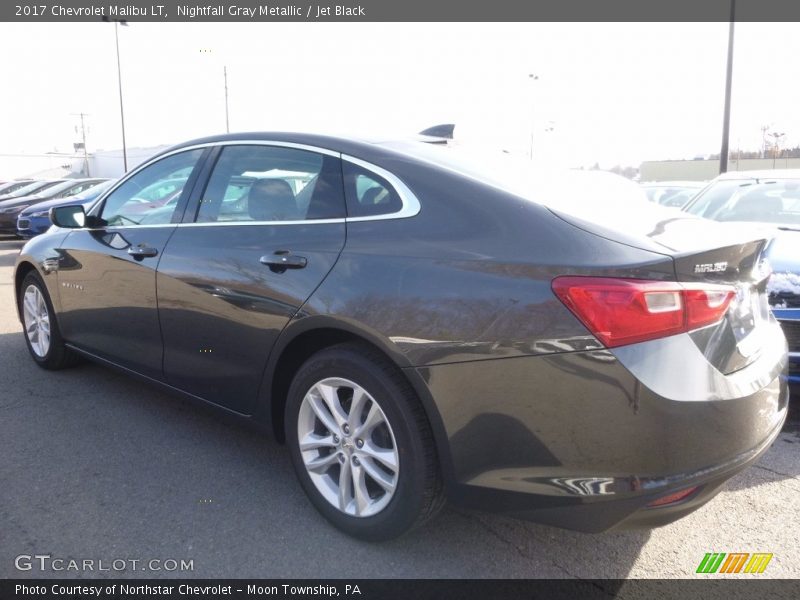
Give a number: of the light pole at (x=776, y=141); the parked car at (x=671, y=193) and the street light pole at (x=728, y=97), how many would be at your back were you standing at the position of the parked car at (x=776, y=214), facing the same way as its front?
3

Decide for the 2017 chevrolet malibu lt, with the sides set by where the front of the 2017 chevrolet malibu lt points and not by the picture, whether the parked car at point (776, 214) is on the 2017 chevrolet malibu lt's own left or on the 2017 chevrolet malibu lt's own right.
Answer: on the 2017 chevrolet malibu lt's own right

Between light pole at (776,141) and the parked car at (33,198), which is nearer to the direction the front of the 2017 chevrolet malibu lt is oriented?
the parked car

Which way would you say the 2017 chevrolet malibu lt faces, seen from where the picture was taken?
facing away from the viewer and to the left of the viewer

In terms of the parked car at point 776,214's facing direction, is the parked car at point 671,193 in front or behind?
behind

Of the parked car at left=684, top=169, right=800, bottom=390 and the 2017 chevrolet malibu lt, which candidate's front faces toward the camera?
the parked car

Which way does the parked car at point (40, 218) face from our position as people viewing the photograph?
facing the viewer and to the left of the viewer

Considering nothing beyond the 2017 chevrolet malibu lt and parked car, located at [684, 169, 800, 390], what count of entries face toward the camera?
1

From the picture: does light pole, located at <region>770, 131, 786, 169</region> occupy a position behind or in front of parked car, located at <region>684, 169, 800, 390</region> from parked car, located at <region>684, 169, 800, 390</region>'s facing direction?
behind

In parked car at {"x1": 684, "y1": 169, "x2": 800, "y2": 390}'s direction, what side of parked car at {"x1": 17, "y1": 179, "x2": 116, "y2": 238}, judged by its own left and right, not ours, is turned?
left

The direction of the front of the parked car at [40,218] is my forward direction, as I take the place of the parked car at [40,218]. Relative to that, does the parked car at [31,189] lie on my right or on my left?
on my right

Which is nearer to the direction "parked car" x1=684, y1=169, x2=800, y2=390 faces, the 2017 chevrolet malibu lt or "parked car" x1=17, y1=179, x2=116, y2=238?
the 2017 chevrolet malibu lt

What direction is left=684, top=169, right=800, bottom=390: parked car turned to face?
toward the camera

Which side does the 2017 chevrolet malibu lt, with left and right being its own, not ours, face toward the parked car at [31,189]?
front

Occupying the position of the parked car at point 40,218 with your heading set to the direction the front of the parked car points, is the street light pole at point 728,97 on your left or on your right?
on your left
